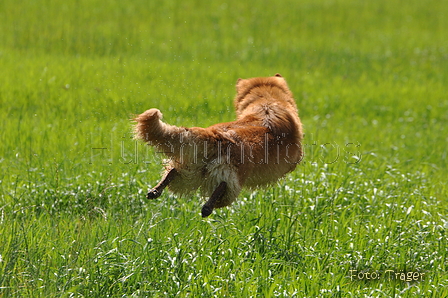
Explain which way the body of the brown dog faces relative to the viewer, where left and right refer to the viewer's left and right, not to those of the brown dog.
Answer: facing away from the viewer and to the right of the viewer
